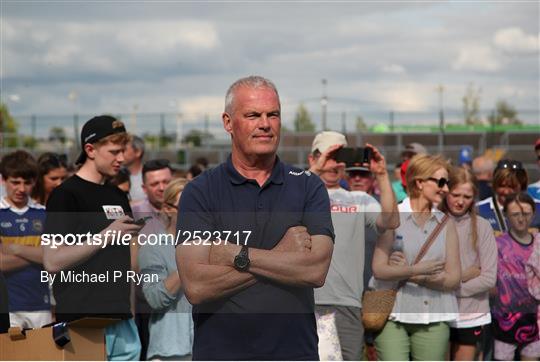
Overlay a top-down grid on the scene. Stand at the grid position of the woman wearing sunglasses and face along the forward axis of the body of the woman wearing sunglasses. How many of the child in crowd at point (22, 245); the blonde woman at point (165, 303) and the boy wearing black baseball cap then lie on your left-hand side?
0

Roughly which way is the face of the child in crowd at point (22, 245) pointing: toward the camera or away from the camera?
toward the camera

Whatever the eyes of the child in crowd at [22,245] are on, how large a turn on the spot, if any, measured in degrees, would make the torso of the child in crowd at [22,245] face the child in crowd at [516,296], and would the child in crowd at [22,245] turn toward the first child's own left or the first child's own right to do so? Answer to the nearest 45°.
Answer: approximately 90° to the first child's own left

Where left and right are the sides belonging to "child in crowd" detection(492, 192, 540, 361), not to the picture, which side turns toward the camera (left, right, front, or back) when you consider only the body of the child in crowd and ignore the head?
front

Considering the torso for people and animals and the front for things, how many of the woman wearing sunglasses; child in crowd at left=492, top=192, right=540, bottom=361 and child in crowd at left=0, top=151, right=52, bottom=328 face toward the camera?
3

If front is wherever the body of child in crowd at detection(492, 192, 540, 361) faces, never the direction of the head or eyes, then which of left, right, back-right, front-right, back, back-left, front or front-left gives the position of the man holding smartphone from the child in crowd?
front-right

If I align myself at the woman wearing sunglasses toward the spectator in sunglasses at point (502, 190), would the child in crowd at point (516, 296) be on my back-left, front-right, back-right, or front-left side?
front-right

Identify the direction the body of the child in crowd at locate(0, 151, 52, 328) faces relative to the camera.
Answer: toward the camera

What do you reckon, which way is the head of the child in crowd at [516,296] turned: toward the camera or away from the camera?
toward the camera

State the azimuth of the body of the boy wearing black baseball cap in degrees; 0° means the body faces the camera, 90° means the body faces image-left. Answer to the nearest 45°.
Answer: approximately 315°

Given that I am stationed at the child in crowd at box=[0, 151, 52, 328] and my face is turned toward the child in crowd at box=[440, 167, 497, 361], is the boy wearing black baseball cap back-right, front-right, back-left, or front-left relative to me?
front-right

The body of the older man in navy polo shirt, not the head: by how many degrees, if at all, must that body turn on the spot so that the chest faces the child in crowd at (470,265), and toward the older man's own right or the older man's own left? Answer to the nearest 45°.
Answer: approximately 135° to the older man's own left

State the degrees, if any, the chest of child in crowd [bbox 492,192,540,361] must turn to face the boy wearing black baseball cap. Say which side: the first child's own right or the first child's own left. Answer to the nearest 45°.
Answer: approximately 45° to the first child's own right
